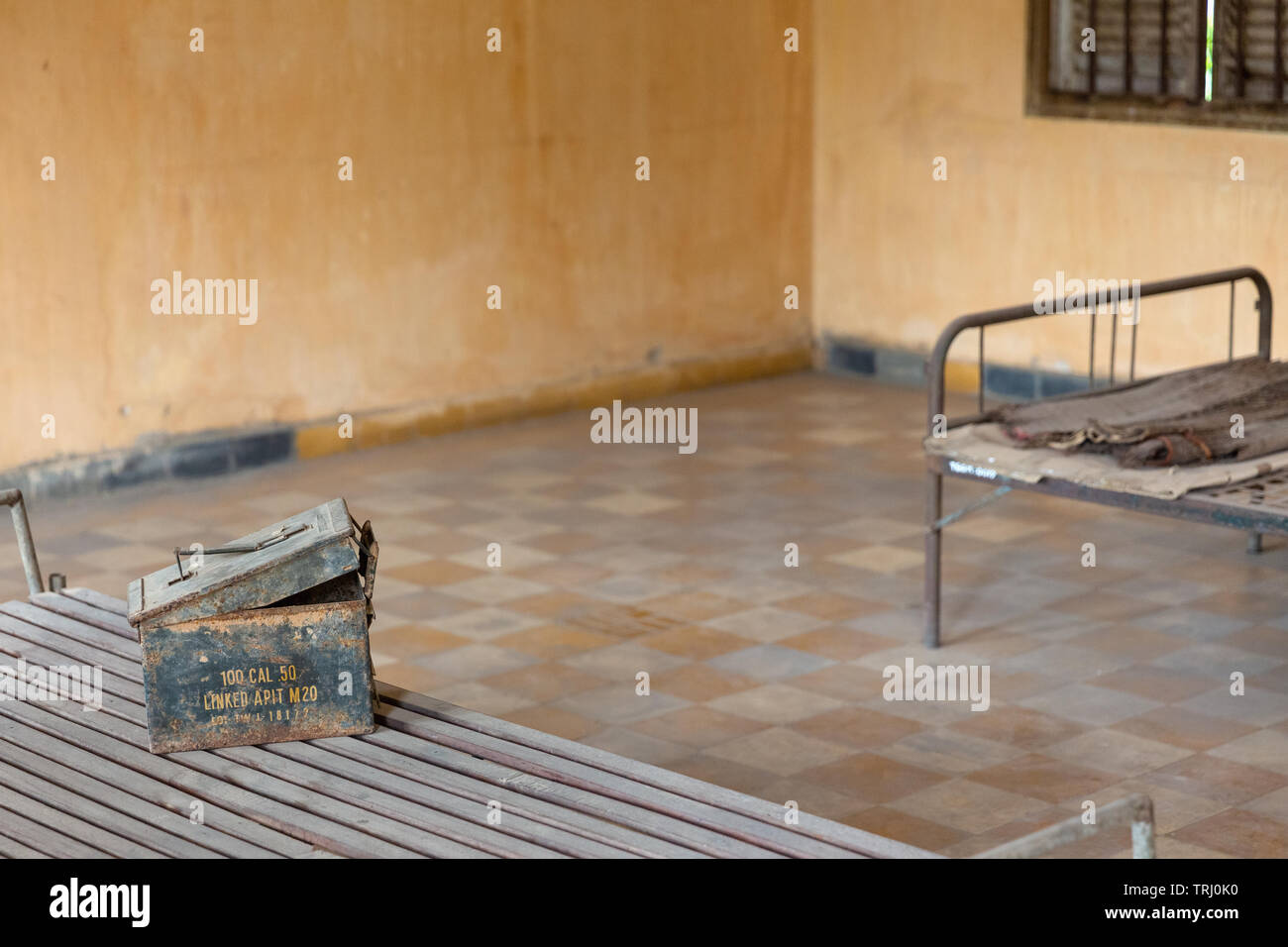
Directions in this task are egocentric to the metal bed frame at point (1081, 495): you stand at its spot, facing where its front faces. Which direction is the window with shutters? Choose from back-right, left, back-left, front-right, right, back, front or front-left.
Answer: back-left

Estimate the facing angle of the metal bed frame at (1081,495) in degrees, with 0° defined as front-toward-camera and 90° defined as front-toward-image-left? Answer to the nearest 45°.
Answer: approximately 315°

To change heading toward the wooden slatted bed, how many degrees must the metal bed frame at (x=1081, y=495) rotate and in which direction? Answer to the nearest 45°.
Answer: approximately 90° to its right

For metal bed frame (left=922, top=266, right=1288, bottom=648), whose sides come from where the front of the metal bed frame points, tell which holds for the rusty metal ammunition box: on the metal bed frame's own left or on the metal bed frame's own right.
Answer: on the metal bed frame's own right
